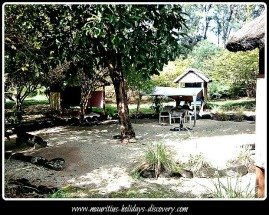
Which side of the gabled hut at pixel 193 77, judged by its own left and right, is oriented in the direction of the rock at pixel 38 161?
front

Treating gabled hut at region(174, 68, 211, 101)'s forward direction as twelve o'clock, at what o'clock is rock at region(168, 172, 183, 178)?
The rock is roughly at 12 o'clock from the gabled hut.

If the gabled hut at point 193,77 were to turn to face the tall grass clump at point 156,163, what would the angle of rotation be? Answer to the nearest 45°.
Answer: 0° — it already faces it

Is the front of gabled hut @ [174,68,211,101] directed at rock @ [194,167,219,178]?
yes

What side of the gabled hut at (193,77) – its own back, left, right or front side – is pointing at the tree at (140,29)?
front

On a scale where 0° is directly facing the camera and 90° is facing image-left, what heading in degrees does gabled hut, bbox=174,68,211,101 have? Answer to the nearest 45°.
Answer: approximately 0°

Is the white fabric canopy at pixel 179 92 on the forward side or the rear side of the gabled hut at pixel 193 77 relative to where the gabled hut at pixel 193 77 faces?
on the forward side
